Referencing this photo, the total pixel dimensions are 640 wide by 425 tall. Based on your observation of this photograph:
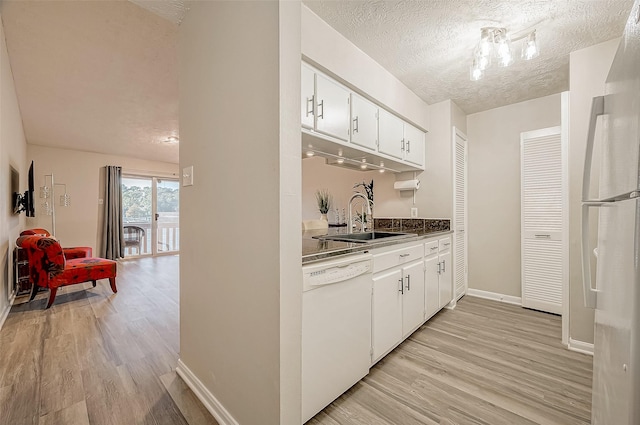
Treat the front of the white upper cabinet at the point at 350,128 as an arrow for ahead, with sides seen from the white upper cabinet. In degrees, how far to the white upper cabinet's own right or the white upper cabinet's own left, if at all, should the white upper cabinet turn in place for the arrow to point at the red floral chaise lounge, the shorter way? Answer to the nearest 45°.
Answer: approximately 180°

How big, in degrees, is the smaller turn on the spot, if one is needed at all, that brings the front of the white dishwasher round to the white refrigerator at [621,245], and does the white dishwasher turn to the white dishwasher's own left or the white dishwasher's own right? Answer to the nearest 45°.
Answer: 0° — it already faces it

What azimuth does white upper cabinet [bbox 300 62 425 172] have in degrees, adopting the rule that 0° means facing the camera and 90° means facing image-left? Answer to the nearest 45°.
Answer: approximately 315°

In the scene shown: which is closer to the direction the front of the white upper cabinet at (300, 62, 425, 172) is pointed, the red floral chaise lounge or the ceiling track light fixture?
the ceiling track light fixture

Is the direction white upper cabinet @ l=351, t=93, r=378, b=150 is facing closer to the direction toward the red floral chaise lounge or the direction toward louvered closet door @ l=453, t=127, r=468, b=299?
the louvered closet door

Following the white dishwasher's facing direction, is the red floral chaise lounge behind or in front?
behind

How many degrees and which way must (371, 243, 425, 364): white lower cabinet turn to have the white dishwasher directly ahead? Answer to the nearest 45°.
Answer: approximately 90° to its right
